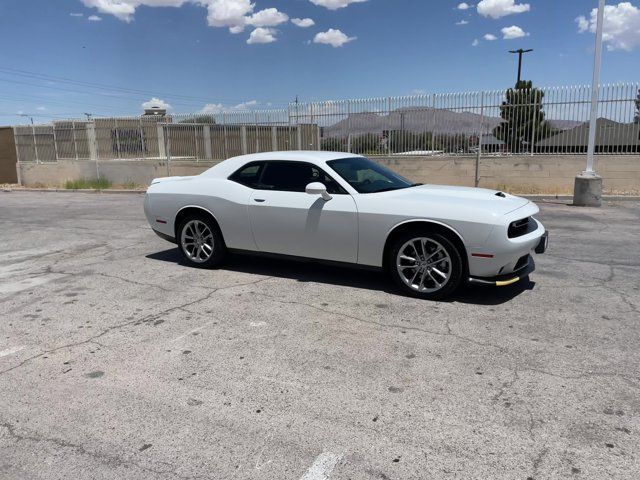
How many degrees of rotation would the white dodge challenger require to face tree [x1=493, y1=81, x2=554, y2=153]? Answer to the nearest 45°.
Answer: approximately 90° to its left

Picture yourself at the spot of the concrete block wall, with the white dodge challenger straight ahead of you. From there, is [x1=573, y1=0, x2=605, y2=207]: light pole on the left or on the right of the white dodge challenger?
left

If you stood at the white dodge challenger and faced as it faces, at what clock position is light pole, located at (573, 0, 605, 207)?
The light pole is roughly at 9 o'clock from the white dodge challenger.

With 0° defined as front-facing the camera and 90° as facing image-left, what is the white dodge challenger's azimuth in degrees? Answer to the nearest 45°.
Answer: approximately 315°

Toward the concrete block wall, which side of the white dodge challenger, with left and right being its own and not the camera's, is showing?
left
